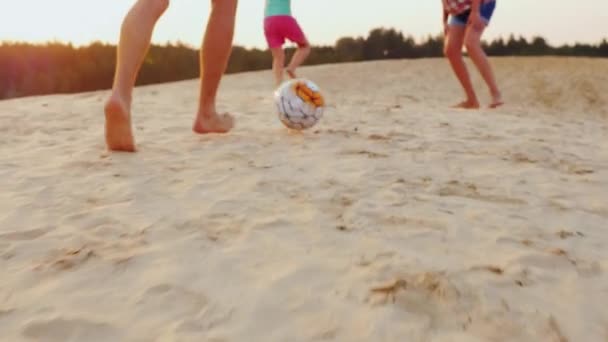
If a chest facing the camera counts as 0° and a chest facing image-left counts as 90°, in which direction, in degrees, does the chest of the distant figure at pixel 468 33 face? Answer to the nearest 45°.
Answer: approximately 45°

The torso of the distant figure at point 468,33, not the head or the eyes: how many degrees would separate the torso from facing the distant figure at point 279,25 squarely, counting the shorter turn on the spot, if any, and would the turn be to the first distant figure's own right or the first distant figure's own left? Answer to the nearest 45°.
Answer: approximately 45° to the first distant figure's own right
